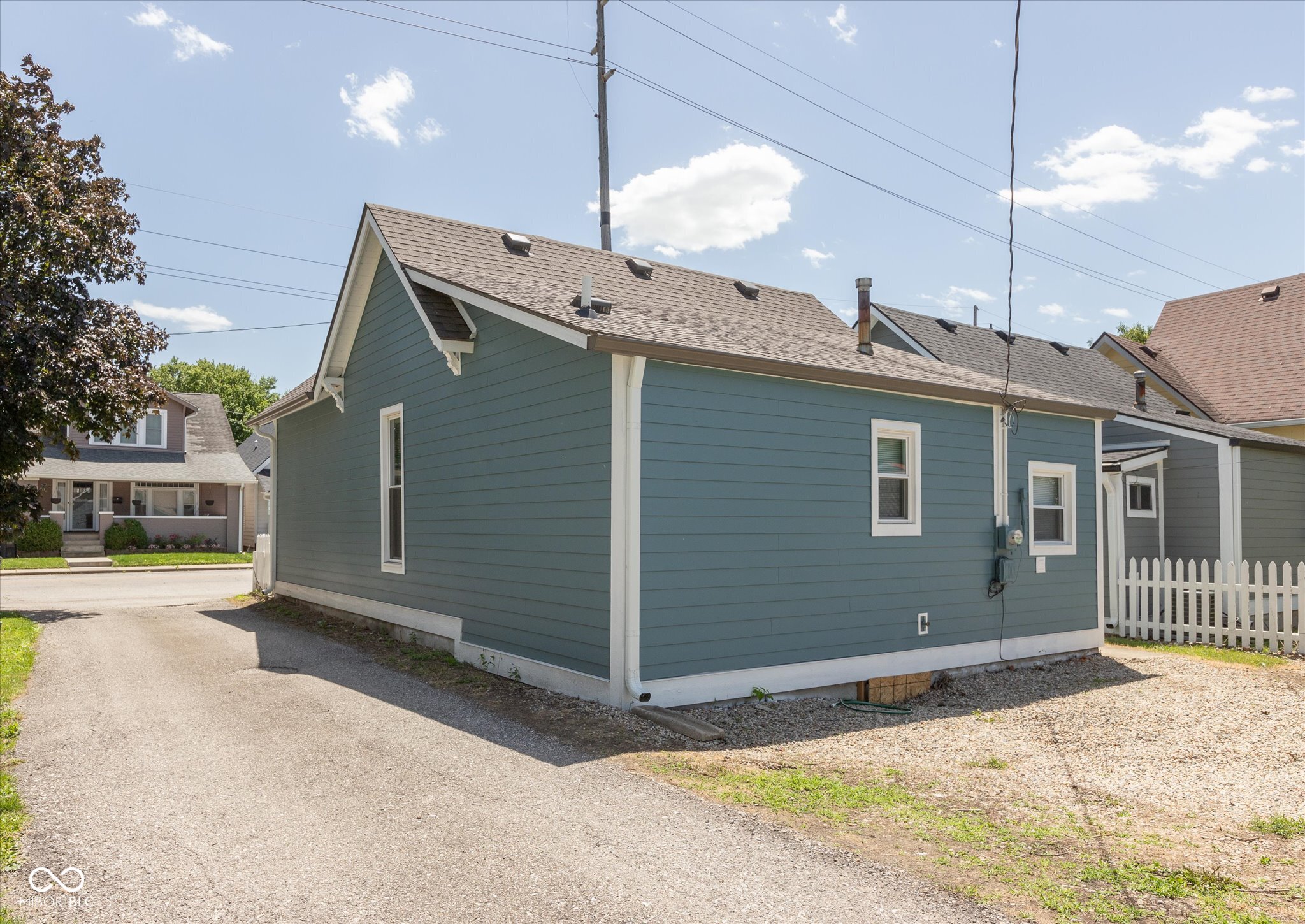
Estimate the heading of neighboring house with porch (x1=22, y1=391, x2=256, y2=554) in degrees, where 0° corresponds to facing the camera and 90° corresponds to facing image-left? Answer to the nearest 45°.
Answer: approximately 0°

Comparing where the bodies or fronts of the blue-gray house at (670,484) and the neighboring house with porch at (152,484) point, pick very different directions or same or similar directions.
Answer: very different directions

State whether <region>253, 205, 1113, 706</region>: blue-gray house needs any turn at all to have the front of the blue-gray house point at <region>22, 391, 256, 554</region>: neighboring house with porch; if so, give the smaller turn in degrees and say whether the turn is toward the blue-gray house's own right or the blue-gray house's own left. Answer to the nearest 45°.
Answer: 0° — it already faces it

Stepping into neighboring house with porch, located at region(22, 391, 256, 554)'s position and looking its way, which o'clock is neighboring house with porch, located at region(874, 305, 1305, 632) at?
neighboring house with porch, located at region(874, 305, 1305, 632) is roughly at 11 o'clock from neighboring house with porch, located at region(22, 391, 256, 554).

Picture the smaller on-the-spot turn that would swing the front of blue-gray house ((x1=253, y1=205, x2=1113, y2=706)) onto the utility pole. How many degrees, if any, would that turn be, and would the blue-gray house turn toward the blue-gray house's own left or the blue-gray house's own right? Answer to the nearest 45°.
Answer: approximately 45° to the blue-gray house's own right

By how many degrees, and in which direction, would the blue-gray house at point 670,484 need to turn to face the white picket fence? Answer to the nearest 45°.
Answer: approximately 90° to its right

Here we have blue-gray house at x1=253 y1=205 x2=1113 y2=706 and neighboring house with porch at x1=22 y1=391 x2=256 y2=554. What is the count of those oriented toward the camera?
1

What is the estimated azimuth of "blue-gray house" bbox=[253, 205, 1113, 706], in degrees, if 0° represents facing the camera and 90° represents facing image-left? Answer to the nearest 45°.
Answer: approximately 135°

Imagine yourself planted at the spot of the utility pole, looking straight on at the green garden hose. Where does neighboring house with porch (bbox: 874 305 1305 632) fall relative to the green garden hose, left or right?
left

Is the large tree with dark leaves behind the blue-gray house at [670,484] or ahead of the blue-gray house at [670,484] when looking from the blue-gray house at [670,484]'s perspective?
ahead
